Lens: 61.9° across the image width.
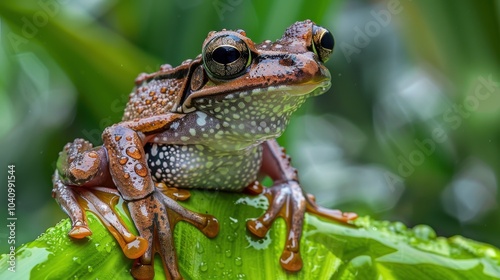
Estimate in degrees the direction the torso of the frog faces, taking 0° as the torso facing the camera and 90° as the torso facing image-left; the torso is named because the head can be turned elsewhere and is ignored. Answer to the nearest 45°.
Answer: approximately 315°
